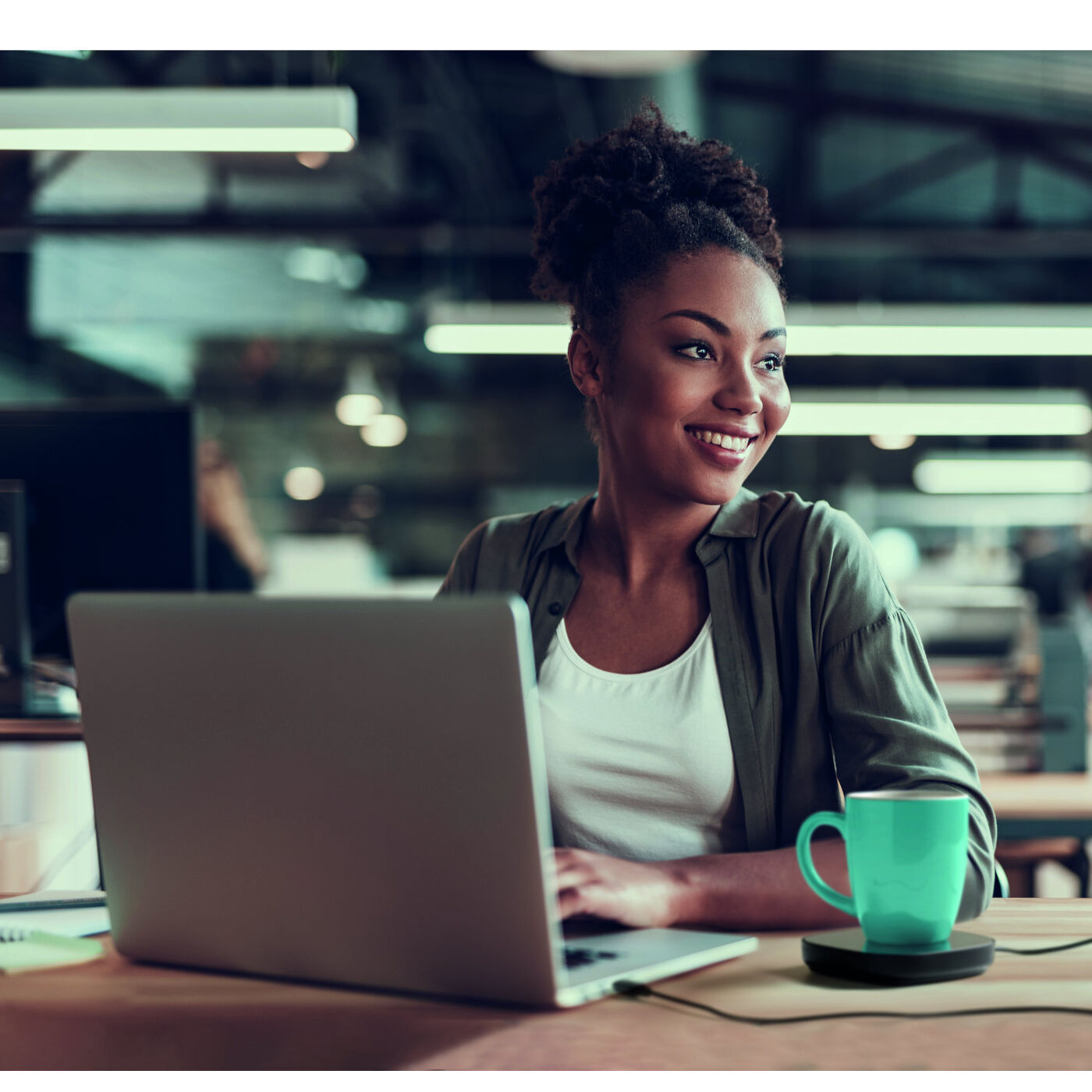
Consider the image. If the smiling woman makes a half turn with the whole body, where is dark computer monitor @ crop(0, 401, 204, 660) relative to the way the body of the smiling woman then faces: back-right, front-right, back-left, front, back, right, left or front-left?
front-left

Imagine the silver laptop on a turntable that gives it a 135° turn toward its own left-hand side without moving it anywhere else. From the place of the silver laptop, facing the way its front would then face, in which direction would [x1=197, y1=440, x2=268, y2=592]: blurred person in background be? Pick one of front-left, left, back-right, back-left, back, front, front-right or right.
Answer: right

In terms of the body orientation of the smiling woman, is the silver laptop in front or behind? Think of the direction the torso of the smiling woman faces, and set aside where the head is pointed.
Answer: in front

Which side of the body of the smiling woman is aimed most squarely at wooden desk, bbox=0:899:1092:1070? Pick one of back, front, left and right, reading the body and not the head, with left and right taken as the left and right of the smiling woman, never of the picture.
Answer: front

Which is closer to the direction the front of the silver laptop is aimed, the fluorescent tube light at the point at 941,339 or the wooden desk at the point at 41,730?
the fluorescent tube light

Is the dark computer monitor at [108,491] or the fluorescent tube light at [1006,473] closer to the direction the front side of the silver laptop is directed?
the fluorescent tube light

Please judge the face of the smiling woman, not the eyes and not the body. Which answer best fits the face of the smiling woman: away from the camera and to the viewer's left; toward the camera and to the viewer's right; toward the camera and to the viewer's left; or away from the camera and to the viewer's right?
toward the camera and to the viewer's right

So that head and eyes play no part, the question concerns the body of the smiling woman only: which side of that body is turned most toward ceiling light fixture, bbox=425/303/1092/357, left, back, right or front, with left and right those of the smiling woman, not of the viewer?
back

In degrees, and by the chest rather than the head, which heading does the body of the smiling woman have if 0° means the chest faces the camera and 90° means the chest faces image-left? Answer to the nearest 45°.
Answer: approximately 0°

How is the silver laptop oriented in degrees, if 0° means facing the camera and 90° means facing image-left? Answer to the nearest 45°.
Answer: approximately 225°
